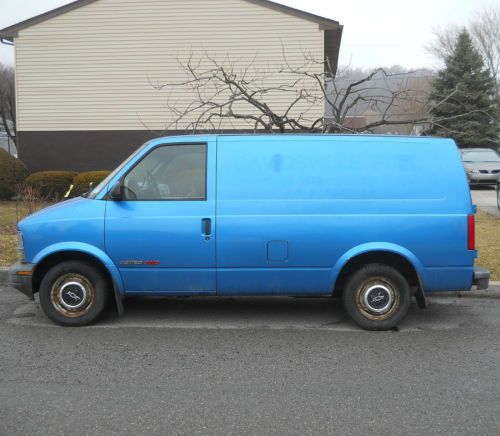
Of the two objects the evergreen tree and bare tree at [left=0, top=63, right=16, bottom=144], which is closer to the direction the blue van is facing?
the bare tree

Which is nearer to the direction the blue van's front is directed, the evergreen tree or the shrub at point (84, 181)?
the shrub

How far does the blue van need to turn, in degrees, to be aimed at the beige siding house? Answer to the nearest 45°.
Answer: approximately 90° to its right

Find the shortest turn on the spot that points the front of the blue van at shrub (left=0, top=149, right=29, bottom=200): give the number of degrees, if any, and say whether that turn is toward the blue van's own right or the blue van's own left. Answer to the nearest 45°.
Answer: approximately 45° to the blue van's own right

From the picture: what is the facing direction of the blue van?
to the viewer's left

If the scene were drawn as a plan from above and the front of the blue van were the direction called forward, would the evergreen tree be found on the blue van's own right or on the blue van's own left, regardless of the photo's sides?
on the blue van's own right

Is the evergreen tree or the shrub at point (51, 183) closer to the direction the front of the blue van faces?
the shrub
